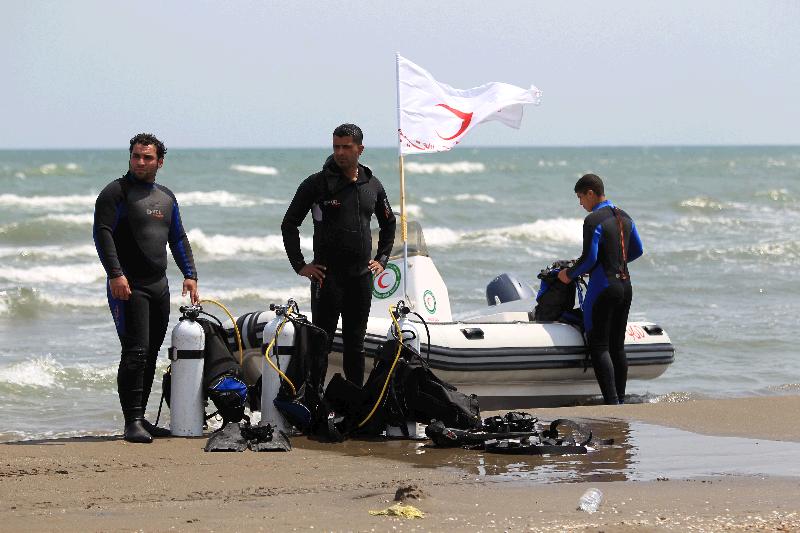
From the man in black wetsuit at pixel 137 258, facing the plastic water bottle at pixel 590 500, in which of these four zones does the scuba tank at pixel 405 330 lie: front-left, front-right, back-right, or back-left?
front-left

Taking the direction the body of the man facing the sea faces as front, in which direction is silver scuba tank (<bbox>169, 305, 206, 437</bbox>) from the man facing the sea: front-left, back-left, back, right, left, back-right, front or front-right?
left

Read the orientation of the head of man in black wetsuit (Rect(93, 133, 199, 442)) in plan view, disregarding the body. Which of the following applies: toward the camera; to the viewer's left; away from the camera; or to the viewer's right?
toward the camera

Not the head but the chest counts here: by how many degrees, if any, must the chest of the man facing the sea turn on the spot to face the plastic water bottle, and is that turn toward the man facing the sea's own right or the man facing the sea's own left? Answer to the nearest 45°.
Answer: approximately 135° to the man facing the sea's own left

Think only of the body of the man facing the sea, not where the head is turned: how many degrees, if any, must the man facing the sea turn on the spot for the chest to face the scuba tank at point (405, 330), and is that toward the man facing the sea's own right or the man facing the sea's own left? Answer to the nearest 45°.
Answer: approximately 90° to the man facing the sea's own left

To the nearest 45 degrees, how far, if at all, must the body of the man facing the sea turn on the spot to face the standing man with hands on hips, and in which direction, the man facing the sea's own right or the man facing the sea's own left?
approximately 90° to the man facing the sea's own left

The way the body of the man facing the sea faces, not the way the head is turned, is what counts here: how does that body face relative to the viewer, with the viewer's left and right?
facing away from the viewer and to the left of the viewer

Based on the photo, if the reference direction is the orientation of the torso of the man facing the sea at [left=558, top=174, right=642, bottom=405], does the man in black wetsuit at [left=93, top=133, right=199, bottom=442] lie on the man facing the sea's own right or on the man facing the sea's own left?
on the man facing the sea's own left

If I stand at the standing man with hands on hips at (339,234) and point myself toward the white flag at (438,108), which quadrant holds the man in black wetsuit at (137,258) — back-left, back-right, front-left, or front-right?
back-left

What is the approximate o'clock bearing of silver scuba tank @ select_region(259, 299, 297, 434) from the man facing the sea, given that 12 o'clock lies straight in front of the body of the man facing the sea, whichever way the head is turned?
The silver scuba tank is roughly at 9 o'clock from the man facing the sea.

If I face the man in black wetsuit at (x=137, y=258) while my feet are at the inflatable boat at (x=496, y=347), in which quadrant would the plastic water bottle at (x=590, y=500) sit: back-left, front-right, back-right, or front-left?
front-left
